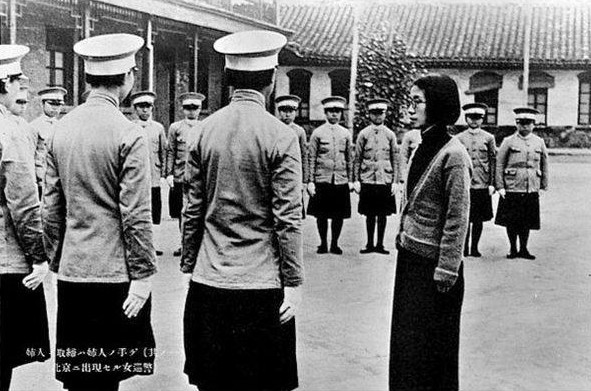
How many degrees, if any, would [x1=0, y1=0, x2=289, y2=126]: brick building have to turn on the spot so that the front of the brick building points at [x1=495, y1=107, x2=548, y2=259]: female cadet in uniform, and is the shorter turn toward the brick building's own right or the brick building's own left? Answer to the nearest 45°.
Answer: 0° — it already faces them

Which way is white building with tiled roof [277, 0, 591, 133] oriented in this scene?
toward the camera

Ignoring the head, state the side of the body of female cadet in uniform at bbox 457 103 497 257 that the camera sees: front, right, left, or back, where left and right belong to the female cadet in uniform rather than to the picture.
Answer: front

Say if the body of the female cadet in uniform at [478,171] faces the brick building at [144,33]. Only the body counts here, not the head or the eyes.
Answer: no

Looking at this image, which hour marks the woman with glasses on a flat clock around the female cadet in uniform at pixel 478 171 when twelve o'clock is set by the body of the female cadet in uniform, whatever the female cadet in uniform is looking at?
The woman with glasses is roughly at 12 o'clock from the female cadet in uniform.

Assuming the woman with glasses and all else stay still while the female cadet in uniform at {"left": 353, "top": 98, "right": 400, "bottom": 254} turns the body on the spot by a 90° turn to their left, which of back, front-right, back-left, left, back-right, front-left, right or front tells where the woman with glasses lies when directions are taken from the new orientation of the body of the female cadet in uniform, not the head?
right

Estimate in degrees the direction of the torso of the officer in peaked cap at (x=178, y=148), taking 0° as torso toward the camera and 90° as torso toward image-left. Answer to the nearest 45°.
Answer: approximately 0°

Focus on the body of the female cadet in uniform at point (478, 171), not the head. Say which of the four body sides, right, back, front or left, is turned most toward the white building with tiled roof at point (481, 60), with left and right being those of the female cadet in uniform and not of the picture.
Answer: back

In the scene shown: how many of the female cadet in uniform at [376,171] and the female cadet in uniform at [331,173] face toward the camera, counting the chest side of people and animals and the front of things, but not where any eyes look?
2

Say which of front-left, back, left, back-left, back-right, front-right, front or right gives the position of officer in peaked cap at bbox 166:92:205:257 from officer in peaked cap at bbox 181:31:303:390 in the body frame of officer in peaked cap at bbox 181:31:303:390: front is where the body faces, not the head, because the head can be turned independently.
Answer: front-left

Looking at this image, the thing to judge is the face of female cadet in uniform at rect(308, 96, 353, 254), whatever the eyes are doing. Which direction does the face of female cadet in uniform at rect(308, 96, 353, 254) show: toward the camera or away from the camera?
toward the camera

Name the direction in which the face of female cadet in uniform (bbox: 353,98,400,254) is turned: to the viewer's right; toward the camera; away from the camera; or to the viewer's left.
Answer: toward the camera

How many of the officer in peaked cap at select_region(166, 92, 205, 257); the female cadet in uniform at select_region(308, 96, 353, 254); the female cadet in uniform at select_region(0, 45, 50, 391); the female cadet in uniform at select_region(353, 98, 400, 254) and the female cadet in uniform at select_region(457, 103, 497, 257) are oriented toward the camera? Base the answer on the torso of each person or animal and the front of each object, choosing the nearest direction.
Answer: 4

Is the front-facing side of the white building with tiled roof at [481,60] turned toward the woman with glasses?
yes

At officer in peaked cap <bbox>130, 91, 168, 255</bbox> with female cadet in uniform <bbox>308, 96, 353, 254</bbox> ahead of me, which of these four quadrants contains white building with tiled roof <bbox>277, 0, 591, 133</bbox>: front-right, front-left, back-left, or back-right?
front-left

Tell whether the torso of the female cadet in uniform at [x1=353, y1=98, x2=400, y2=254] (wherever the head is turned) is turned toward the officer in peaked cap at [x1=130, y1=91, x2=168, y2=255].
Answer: no

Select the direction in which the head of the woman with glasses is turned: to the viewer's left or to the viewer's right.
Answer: to the viewer's left

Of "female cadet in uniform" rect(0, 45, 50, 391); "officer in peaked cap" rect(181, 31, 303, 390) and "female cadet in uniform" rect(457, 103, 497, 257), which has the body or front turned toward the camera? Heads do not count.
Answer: "female cadet in uniform" rect(457, 103, 497, 257)

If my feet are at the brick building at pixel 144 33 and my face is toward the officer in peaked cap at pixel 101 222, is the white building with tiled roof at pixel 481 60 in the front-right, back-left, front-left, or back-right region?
back-left

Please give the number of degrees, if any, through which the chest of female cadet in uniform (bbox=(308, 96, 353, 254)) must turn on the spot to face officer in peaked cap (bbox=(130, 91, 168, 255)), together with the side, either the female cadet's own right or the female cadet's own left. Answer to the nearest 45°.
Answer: approximately 90° to the female cadet's own right

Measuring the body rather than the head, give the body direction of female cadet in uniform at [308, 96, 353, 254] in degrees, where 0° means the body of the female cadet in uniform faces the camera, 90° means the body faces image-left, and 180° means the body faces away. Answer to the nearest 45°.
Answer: approximately 0°
